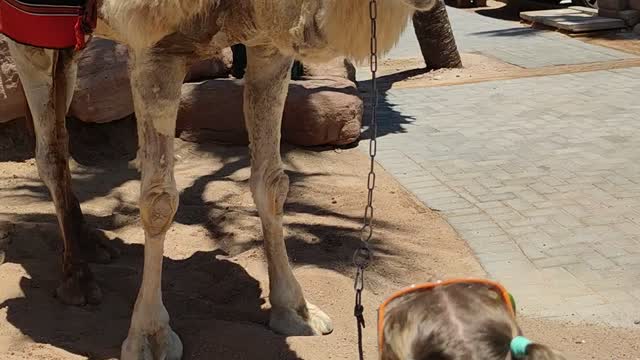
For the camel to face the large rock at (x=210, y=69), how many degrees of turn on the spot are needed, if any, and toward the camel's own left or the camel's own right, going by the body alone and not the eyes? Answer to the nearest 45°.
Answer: approximately 135° to the camel's own left

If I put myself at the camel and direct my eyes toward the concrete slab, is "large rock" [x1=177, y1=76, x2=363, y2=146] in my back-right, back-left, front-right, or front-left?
front-left

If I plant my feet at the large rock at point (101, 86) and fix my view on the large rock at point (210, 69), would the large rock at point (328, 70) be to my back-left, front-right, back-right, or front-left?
front-right

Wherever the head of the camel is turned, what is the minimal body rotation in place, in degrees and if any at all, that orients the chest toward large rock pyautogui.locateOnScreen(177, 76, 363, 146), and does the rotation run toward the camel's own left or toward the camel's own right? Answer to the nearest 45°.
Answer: approximately 135° to the camel's own left

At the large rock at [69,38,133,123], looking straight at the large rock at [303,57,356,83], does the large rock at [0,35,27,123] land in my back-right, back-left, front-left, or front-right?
back-left

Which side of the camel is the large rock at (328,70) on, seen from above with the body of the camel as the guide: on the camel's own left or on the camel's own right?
on the camel's own left

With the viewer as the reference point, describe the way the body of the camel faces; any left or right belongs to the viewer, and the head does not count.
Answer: facing the viewer and to the right of the viewer

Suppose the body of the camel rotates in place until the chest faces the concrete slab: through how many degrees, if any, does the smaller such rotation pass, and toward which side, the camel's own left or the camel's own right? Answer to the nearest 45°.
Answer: approximately 90° to the camel's own left

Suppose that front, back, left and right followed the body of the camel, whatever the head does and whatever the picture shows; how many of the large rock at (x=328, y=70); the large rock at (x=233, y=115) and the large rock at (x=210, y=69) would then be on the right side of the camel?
0

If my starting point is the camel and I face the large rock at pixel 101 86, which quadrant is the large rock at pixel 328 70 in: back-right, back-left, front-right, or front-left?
front-right
